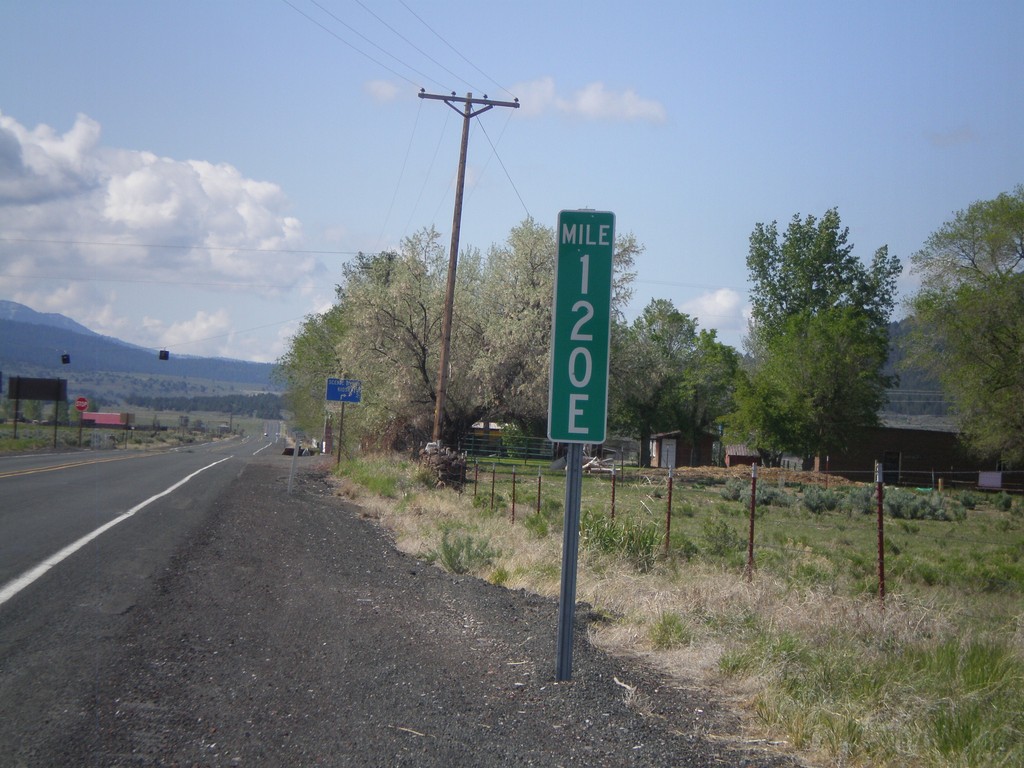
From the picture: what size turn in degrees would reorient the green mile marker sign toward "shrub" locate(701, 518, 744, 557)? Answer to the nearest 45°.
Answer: approximately 180°

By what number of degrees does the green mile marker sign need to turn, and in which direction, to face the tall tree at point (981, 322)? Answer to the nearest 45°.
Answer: approximately 135° to its left

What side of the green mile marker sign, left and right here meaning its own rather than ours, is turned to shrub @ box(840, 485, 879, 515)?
back

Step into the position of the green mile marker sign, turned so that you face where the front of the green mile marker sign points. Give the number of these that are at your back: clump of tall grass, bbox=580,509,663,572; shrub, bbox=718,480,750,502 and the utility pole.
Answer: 3

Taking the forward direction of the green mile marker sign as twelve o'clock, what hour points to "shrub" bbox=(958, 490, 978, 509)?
The shrub is roughly at 7 o'clock from the green mile marker sign.

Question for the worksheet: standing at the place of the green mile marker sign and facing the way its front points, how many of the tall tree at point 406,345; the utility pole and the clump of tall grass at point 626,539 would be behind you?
3

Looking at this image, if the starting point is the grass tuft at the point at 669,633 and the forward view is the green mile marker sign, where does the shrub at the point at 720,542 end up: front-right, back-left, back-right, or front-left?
back-right

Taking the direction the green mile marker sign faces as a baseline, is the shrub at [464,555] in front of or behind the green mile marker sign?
behind

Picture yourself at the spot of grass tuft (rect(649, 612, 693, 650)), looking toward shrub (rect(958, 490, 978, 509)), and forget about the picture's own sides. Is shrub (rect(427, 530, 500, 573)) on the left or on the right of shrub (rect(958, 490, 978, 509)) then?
left

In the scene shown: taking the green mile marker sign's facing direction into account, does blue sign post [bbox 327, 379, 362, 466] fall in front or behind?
behind

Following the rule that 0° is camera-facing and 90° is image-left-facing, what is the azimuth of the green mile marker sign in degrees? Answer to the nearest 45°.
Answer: approximately 0°

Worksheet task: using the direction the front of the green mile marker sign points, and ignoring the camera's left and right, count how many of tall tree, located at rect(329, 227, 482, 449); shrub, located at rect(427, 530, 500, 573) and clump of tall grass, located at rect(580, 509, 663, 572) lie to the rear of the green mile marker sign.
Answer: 3

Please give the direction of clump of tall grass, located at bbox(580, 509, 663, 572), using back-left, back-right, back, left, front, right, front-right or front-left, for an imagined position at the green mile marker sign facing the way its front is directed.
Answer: back
